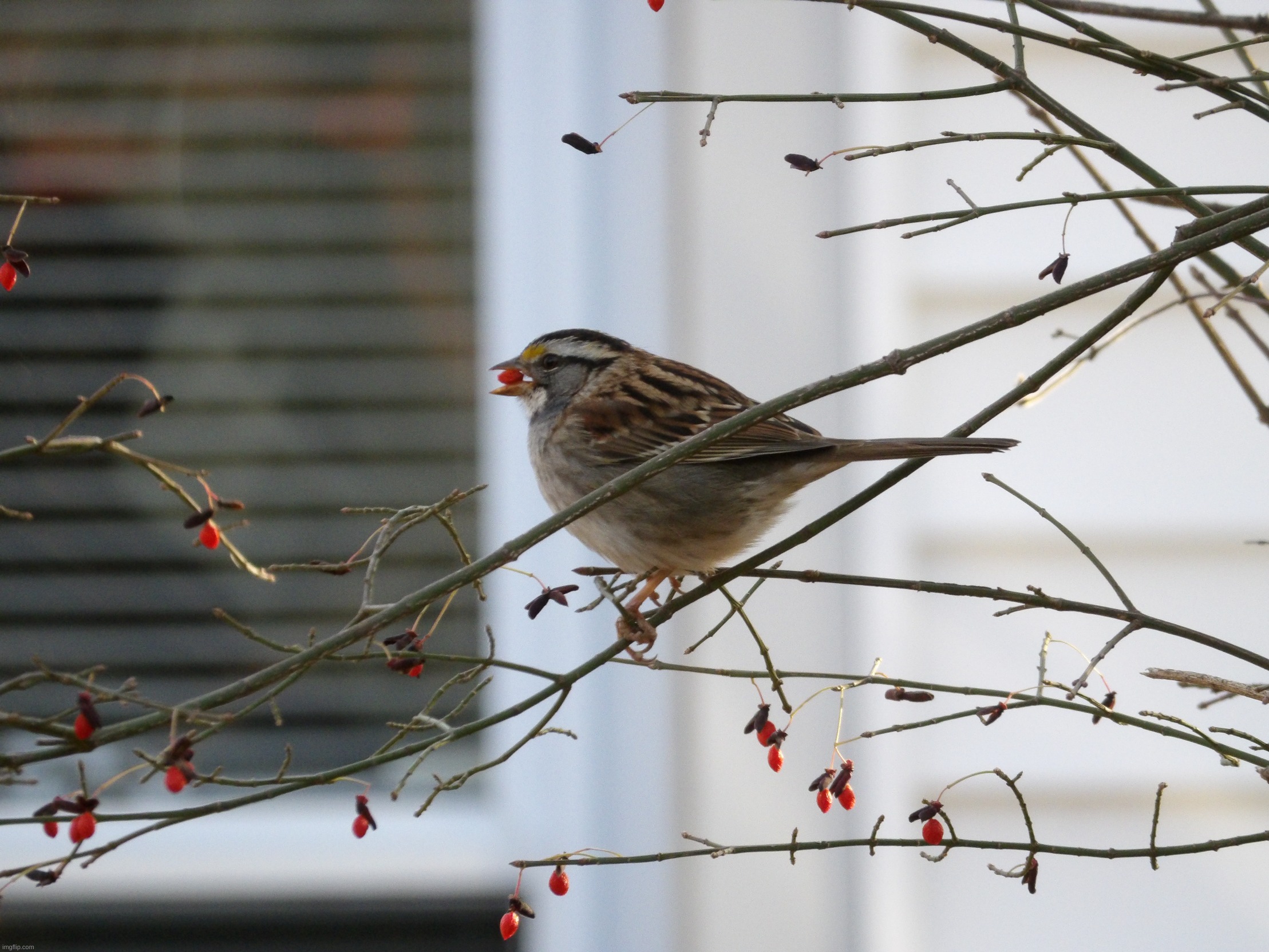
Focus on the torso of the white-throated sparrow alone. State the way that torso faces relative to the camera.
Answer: to the viewer's left

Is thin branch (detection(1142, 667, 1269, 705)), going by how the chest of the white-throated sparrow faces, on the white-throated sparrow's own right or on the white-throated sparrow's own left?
on the white-throated sparrow's own left

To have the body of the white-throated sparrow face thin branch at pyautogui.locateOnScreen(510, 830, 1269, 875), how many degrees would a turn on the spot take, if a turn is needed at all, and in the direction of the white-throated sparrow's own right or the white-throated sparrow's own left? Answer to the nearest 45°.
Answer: approximately 90° to the white-throated sparrow's own left
